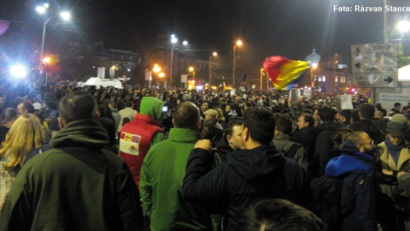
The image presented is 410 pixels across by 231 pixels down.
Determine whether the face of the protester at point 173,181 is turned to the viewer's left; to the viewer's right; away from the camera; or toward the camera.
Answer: away from the camera

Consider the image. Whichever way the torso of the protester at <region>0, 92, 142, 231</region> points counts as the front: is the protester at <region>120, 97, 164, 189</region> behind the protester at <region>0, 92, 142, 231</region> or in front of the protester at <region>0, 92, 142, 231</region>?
in front

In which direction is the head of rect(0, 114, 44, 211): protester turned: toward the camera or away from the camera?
away from the camera

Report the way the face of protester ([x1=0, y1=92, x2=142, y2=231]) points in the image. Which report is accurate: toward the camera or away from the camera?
away from the camera

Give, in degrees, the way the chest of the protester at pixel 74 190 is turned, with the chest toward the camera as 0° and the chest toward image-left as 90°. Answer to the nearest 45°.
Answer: approximately 180°

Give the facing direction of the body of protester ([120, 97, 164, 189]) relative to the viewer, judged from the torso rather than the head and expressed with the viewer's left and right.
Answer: facing away from the viewer and to the right of the viewer

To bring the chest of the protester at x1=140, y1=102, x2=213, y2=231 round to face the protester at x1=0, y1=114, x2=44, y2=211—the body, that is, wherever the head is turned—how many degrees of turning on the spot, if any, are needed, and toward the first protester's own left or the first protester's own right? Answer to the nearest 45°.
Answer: approximately 90° to the first protester's own left

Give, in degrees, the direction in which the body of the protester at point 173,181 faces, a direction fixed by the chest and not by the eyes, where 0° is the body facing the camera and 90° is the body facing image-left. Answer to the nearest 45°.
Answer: approximately 225°

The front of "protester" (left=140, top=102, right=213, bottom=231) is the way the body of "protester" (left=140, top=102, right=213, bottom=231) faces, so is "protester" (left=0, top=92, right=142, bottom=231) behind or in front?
behind
